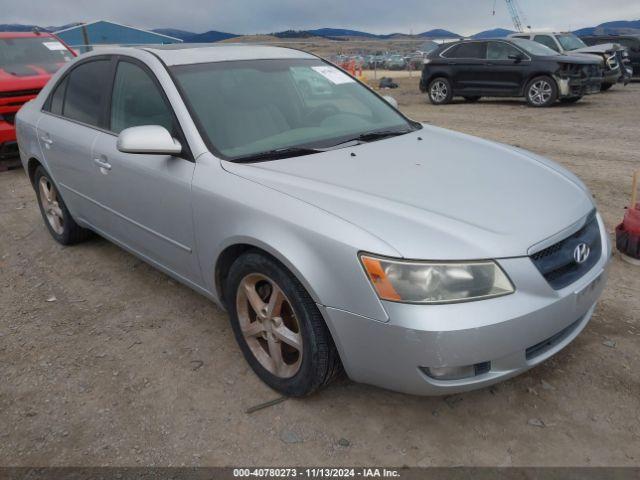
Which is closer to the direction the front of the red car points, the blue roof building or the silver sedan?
the silver sedan

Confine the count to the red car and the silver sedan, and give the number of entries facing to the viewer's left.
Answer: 0

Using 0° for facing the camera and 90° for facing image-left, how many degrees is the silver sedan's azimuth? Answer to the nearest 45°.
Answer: approximately 315°

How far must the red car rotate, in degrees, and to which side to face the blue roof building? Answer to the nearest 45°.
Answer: approximately 180°

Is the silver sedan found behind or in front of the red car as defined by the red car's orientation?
in front

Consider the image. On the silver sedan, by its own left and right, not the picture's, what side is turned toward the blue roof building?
back

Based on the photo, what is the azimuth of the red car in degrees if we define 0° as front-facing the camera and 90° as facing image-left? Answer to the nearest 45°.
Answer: approximately 0°

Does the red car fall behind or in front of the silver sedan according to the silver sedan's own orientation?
behind
